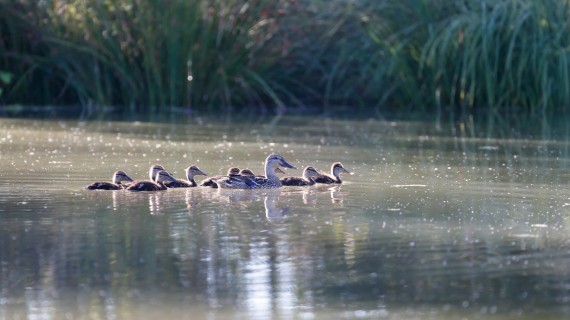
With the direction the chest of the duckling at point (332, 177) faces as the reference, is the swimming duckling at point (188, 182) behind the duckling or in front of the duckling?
behind

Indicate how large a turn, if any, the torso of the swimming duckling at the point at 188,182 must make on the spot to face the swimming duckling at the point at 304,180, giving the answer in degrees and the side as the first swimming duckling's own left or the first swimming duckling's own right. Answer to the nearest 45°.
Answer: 0° — it already faces it

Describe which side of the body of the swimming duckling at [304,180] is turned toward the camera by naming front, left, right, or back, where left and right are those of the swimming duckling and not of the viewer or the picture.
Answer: right

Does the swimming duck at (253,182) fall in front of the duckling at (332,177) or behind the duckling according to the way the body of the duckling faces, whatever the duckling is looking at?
behind

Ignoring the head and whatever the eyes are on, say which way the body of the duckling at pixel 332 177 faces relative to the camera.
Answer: to the viewer's right

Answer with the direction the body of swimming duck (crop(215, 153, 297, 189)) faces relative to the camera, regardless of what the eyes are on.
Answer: to the viewer's right

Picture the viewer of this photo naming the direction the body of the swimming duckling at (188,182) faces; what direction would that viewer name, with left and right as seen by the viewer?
facing to the right of the viewer

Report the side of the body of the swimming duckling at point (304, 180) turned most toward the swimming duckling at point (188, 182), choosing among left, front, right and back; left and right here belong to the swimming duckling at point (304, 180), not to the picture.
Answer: back
